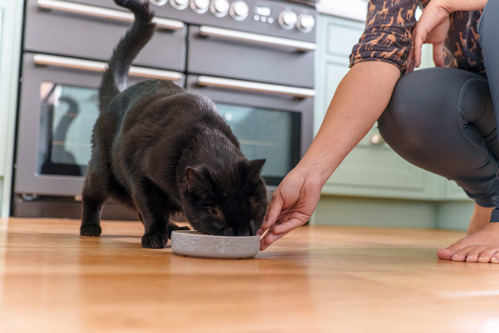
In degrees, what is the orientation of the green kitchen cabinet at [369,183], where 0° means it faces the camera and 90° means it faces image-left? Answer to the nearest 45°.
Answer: approximately 0°

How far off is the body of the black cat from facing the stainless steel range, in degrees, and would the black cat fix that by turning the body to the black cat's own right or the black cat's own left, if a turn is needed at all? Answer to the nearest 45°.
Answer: approximately 135° to the black cat's own left

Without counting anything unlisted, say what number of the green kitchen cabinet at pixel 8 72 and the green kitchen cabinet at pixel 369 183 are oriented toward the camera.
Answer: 2

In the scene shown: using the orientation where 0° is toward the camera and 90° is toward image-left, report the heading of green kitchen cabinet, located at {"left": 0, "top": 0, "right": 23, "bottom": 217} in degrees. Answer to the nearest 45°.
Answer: approximately 0°

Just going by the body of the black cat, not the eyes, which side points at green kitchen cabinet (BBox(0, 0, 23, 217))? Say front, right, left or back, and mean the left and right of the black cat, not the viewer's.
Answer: back

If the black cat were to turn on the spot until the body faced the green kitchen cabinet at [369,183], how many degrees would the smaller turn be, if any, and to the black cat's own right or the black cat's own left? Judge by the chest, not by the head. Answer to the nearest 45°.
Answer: approximately 90° to the black cat's own left

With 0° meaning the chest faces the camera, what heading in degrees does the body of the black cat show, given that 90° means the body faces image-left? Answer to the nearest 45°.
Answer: approximately 315°
